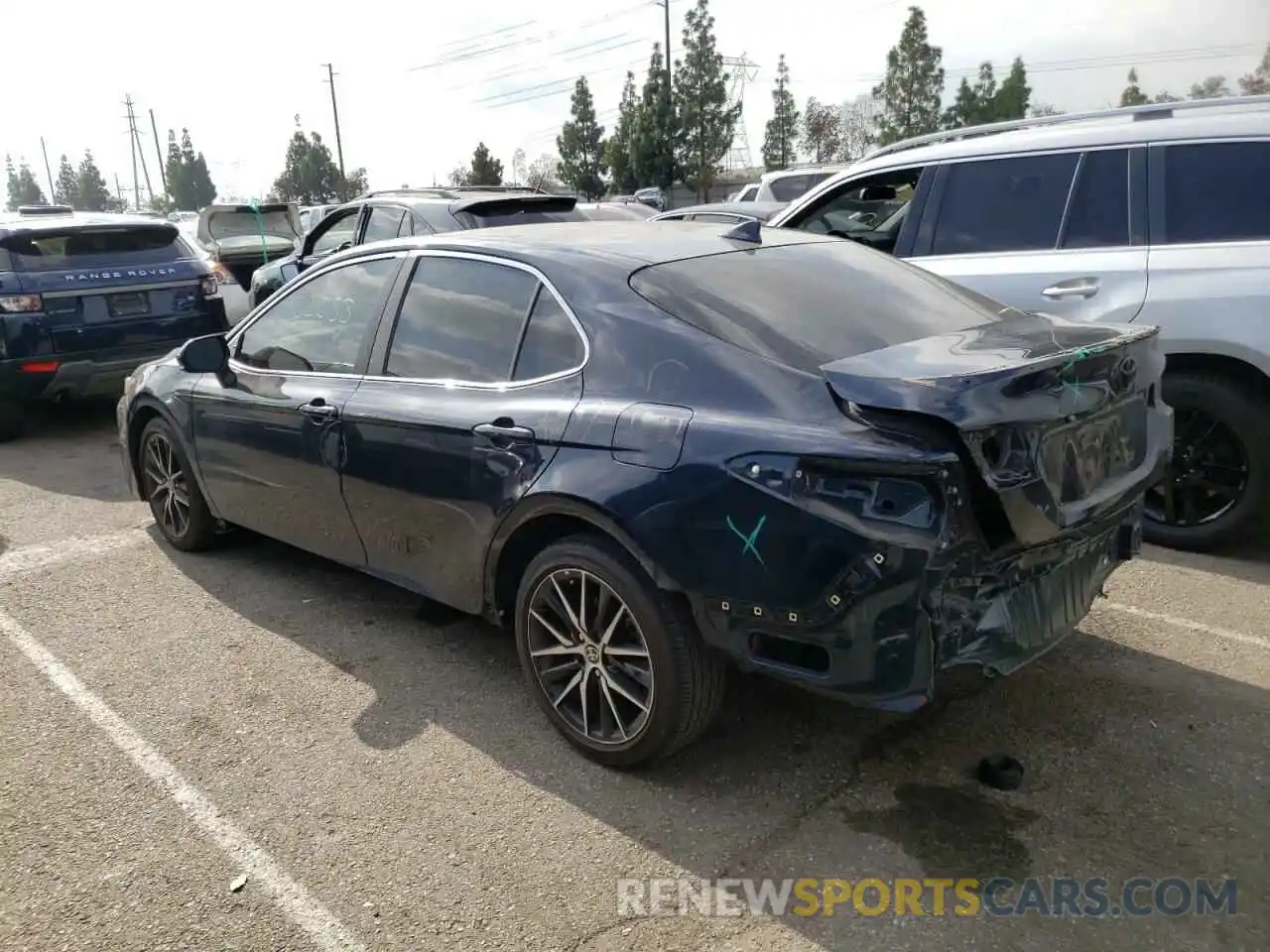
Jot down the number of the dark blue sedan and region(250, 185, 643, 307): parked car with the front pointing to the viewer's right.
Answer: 0

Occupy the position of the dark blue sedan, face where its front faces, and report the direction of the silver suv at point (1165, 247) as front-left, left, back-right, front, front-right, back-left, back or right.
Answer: right

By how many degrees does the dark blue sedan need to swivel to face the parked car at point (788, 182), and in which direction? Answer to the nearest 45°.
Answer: approximately 45° to its right

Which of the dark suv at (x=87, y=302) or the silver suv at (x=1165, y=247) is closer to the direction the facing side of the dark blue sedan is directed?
the dark suv

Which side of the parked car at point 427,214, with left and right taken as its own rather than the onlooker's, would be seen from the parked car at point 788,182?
right

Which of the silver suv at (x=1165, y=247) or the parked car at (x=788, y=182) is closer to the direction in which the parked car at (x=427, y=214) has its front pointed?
the parked car

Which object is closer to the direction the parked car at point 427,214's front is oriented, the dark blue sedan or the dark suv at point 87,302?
the dark suv

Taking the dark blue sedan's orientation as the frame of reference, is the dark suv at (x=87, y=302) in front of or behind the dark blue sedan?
in front

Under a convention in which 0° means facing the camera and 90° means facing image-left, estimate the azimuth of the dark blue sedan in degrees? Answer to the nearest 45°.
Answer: approximately 135°

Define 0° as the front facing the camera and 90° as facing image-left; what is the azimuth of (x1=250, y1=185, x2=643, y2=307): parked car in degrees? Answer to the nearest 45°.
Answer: approximately 135°

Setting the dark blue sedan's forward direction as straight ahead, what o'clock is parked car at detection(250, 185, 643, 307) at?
The parked car is roughly at 1 o'clock from the dark blue sedan.

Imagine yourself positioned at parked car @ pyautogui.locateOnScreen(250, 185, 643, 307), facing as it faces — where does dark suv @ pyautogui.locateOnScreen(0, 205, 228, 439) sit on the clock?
The dark suv is roughly at 10 o'clock from the parked car.
